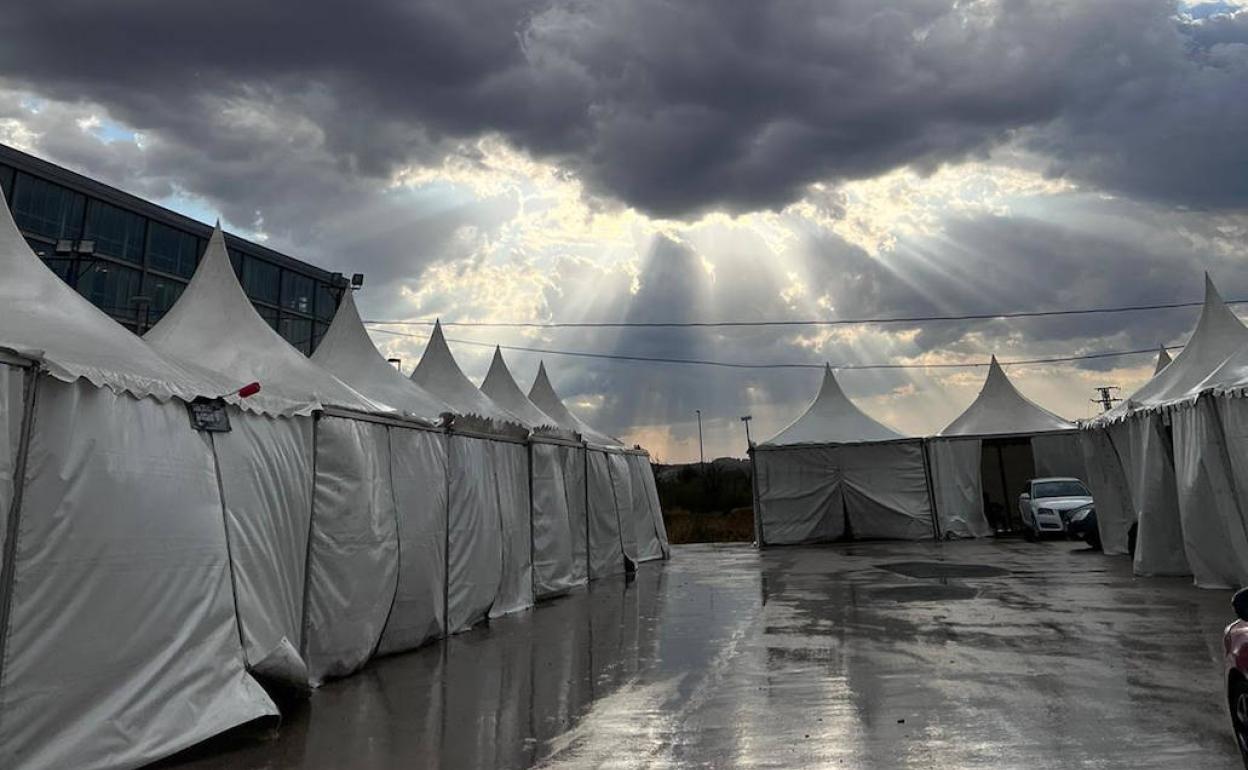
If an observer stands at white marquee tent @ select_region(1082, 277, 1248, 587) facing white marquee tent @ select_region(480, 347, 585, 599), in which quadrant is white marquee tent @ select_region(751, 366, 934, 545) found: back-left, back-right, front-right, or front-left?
front-right

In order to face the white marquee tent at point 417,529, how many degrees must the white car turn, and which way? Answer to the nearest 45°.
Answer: approximately 45° to its right

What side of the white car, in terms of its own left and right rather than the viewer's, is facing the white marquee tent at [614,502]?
right

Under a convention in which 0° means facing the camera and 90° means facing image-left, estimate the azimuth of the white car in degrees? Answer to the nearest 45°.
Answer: approximately 315°

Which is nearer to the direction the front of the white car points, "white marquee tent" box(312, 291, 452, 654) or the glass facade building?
the white marquee tent

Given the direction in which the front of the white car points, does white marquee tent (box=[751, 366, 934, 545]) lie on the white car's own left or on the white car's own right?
on the white car's own right

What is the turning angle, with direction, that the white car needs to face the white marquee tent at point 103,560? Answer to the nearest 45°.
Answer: approximately 45° to its right

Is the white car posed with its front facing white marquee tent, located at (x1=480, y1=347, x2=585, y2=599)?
no

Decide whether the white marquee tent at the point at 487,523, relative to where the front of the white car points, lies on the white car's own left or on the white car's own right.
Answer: on the white car's own right

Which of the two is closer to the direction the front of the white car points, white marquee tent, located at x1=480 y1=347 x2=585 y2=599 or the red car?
the red car

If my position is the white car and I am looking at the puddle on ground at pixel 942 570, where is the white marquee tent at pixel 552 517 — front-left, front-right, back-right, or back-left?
front-right

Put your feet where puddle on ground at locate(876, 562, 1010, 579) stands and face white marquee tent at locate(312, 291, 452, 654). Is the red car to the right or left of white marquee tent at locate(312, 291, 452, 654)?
left

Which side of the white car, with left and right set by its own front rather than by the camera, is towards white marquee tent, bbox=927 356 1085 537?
back
